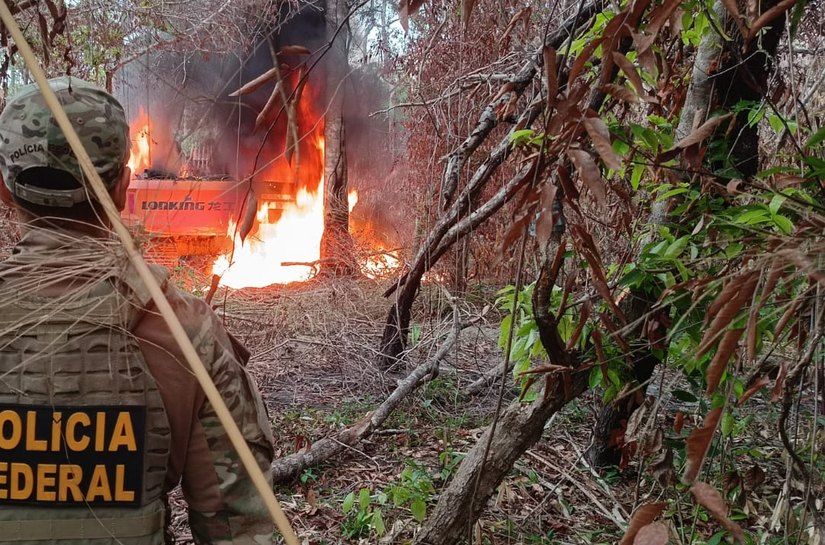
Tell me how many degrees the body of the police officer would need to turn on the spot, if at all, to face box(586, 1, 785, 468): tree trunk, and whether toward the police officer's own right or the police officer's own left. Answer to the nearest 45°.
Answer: approximately 90° to the police officer's own right

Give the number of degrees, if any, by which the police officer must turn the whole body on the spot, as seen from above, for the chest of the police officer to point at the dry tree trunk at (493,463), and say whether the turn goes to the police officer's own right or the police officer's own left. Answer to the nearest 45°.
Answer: approximately 45° to the police officer's own right

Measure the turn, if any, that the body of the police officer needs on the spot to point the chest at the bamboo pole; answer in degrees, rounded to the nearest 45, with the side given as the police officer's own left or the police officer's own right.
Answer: approximately 180°

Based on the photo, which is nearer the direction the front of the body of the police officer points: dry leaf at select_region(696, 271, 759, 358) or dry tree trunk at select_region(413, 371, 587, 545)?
the dry tree trunk

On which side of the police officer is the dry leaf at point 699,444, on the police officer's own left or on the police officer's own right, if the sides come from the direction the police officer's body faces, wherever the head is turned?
on the police officer's own right

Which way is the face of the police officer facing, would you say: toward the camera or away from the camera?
away from the camera

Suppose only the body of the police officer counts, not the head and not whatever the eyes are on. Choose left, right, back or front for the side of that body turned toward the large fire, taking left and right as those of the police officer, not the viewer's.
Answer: front

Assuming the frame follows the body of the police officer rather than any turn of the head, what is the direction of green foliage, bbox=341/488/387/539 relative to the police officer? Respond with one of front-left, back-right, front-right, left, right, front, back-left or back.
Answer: front-right

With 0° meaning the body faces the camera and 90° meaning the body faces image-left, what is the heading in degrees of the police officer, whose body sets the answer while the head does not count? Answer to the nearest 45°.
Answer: approximately 180°

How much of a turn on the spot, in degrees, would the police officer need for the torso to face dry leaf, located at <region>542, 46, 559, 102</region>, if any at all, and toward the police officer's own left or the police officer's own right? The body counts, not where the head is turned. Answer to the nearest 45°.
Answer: approximately 45° to the police officer's own right

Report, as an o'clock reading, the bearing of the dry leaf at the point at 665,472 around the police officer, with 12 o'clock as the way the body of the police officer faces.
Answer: The dry leaf is roughly at 3 o'clock from the police officer.
